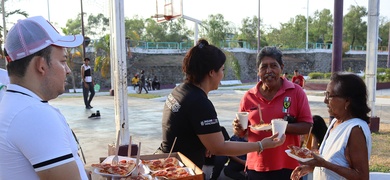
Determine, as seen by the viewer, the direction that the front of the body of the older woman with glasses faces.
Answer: to the viewer's left

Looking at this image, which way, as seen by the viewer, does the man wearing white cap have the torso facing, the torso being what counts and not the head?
to the viewer's right

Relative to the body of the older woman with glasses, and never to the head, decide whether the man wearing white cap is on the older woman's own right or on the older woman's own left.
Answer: on the older woman's own left

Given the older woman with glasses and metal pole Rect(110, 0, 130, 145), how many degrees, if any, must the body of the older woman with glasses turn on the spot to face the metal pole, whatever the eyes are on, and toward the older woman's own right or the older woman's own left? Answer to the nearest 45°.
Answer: approximately 45° to the older woman's own right

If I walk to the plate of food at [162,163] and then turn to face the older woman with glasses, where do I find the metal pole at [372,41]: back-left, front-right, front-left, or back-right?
front-left

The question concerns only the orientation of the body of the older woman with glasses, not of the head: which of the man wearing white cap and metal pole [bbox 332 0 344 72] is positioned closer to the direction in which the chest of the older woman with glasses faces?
the man wearing white cap

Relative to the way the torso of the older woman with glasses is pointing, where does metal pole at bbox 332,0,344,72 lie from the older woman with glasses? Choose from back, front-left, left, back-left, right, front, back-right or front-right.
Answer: right

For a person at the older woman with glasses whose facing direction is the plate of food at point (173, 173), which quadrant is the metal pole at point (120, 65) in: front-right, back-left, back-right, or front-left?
front-right

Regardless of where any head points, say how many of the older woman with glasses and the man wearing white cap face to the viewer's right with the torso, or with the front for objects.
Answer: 1

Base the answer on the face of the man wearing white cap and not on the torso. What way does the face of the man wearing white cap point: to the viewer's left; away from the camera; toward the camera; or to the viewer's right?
to the viewer's right

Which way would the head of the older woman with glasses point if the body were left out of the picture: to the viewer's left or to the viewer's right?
to the viewer's left

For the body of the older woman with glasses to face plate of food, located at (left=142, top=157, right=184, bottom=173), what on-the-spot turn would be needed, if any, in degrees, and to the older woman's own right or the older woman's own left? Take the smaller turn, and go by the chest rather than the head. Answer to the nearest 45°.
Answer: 0° — they already face it

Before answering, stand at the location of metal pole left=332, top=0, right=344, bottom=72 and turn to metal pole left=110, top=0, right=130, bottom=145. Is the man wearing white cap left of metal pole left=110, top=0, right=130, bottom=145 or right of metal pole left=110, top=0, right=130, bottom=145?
left
